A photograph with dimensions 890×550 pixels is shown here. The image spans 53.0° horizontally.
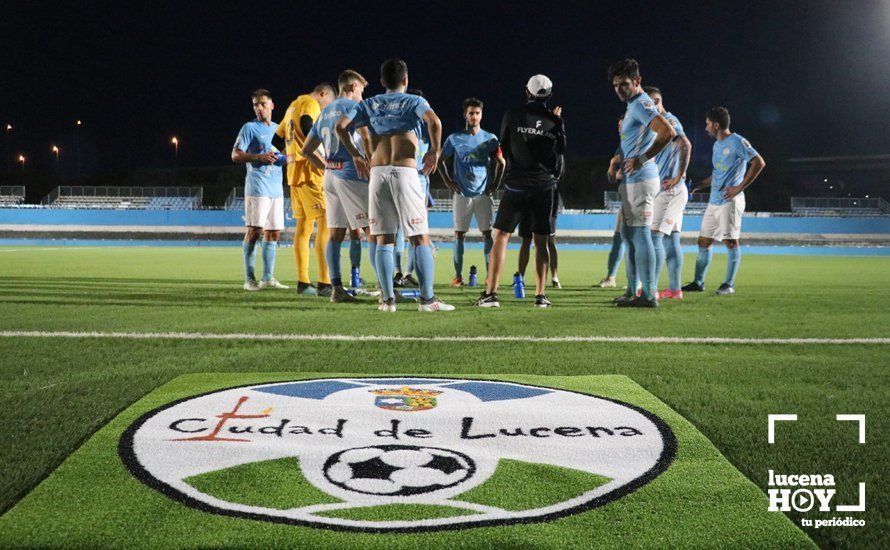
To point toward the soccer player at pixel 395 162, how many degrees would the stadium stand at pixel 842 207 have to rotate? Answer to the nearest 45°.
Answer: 0° — it already faces them

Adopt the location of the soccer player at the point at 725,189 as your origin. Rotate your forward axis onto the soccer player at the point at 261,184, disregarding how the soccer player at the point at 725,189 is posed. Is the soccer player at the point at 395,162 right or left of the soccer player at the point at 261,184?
left

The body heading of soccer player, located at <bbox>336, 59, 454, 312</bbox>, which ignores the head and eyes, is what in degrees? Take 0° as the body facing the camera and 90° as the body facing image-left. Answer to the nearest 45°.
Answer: approximately 180°

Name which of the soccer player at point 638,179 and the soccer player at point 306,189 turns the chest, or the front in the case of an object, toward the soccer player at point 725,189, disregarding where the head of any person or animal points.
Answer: the soccer player at point 306,189

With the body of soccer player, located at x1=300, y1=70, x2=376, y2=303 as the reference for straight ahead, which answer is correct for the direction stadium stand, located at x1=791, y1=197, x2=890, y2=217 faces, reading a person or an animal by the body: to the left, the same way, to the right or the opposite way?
the opposite way

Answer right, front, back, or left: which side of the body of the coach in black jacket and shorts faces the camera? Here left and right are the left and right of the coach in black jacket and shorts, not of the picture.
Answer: back

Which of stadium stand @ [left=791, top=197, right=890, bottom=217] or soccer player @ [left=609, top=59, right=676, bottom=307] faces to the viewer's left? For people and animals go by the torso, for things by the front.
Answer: the soccer player

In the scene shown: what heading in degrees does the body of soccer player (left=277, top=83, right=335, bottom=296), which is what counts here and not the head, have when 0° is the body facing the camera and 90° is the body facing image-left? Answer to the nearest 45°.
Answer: approximately 270°

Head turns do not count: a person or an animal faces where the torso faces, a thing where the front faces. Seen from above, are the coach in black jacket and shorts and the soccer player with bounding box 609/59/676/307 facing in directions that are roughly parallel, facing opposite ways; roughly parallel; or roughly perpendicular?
roughly perpendicular

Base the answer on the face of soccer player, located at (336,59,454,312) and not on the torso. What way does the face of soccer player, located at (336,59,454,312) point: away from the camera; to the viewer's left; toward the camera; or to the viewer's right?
away from the camera
